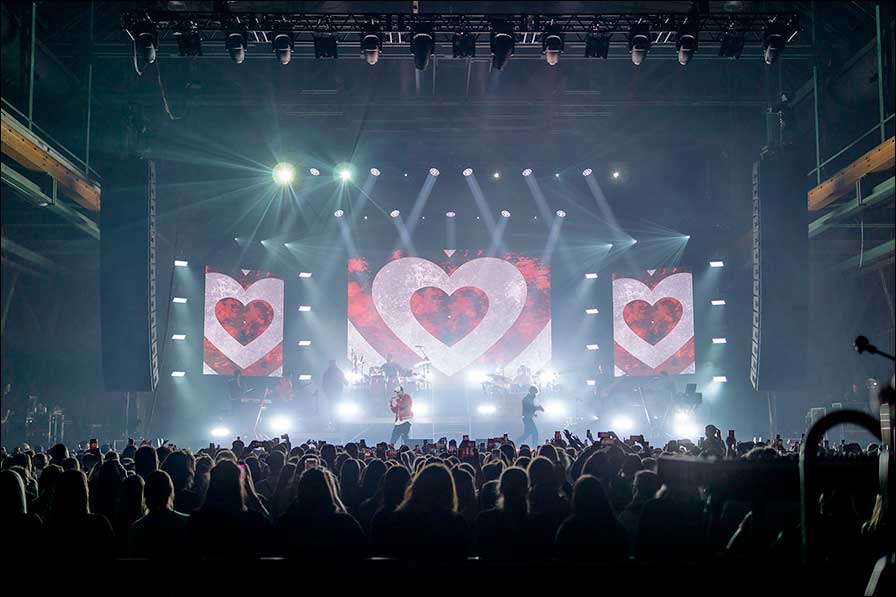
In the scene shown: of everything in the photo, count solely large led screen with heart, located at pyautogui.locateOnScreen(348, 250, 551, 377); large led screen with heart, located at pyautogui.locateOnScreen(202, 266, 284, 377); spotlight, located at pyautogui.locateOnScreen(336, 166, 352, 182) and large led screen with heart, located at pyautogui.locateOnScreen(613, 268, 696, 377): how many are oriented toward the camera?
4

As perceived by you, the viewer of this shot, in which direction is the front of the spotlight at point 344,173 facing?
facing the viewer

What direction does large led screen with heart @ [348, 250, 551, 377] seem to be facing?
toward the camera

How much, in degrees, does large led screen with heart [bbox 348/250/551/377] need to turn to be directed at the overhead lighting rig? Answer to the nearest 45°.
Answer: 0° — it already faces it

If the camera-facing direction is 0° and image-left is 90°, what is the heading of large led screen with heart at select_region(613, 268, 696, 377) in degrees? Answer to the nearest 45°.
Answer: approximately 0°

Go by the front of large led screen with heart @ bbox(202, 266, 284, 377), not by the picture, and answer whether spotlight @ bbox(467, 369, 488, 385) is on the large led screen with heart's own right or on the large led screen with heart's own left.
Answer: on the large led screen with heart's own left

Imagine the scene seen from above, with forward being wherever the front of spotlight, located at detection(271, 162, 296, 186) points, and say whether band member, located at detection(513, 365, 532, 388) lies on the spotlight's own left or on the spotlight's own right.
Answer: on the spotlight's own left

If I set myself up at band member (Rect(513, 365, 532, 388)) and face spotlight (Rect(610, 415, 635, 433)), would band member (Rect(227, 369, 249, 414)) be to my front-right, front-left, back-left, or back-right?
back-right
